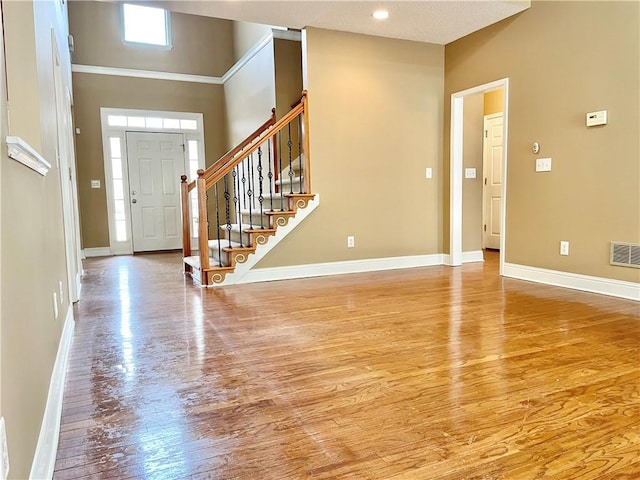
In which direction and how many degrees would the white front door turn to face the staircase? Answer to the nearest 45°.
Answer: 0° — it already faces it

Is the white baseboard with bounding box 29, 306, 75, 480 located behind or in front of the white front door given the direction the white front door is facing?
in front

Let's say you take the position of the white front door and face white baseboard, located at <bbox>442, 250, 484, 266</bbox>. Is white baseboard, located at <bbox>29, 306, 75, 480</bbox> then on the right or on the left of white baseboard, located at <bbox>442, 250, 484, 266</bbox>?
right

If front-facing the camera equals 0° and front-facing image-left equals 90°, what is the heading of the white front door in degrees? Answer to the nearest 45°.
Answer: approximately 0°

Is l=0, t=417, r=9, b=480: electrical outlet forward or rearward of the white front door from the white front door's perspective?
forward

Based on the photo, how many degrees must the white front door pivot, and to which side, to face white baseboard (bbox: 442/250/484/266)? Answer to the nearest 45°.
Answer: approximately 45° to its left

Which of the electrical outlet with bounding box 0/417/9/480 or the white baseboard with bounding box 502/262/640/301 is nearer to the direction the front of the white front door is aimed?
the electrical outlet

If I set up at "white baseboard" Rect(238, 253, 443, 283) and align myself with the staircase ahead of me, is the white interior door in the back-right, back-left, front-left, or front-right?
back-right
